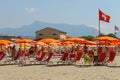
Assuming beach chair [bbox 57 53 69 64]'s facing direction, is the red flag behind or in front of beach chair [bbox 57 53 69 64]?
behind

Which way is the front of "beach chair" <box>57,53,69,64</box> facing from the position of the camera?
facing the viewer and to the left of the viewer
